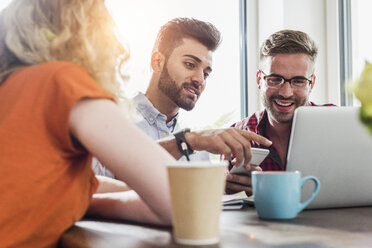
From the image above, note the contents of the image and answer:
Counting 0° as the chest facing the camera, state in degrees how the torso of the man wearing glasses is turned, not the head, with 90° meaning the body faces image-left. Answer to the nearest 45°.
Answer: approximately 0°

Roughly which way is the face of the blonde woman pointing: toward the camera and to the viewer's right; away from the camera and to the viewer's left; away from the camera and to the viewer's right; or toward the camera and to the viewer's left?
away from the camera and to the viewer's right

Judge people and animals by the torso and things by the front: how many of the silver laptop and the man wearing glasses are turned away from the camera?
1

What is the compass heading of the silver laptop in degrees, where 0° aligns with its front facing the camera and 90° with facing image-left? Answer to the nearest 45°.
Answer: approximately 180°

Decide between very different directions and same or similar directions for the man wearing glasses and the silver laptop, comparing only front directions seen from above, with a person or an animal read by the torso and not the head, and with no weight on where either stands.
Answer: very different directions

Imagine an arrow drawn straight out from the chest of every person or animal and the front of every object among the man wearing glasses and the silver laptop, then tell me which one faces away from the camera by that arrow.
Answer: the silver laptop

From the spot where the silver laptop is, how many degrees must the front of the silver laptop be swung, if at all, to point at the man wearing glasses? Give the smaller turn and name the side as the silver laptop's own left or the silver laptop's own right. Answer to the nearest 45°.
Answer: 0° — it already faces them

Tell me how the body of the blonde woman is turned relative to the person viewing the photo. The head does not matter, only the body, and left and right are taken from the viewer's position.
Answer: facing away from the viewer and to the right of the viewer
